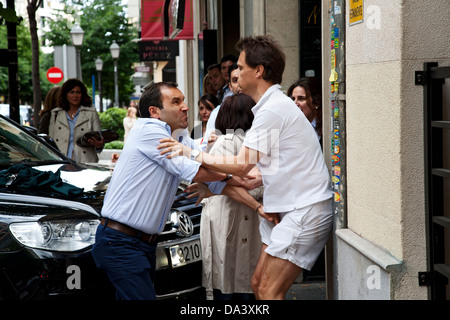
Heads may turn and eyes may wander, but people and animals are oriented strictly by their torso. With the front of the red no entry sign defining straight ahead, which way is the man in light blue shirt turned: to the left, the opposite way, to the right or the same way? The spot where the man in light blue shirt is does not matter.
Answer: to the left

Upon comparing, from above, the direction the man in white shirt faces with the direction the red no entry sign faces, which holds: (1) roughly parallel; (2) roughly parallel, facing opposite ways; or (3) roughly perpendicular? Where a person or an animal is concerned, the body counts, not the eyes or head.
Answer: roughly perpendicular

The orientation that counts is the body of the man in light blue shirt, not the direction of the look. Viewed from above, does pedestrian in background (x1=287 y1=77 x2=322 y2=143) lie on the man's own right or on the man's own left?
on the man's own left

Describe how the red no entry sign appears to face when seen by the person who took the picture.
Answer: facing the viewer

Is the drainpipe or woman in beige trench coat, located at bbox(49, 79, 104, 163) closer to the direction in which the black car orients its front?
the drainpipe

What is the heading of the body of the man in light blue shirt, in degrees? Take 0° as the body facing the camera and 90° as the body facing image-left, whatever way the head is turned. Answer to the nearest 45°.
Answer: approximately 270°

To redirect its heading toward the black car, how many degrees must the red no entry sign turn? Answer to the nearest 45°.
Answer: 0° — it already faces it

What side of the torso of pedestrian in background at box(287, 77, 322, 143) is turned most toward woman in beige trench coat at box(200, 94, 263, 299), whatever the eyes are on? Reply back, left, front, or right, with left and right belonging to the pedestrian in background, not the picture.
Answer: front

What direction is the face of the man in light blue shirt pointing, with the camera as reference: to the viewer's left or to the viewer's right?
to the viewer's right

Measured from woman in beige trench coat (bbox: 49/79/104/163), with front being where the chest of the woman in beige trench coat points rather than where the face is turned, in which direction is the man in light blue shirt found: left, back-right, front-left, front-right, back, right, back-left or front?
front

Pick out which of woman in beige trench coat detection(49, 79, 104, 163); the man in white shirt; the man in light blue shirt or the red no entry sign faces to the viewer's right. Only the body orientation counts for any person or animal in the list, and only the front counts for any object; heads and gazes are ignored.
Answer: the man in light blue shirt

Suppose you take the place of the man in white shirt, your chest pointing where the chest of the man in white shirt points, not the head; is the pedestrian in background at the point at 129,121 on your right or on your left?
on your right

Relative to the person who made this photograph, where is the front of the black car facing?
facing the viewer and to the right of the viewer

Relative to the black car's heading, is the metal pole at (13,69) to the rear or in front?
to the rear

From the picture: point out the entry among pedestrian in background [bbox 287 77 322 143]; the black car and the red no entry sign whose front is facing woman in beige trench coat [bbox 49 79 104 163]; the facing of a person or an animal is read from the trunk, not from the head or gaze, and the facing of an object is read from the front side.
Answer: the red no entry sign

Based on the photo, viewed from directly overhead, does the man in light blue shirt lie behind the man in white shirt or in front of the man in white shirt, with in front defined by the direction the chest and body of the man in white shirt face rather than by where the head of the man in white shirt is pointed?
in front

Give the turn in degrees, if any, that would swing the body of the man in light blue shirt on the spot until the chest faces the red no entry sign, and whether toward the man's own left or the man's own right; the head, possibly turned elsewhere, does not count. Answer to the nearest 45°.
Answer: approximately 90° to the man's own left

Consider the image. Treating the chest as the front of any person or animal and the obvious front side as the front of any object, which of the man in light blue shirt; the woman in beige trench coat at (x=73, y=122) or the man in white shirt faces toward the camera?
the woman in beige trench coat

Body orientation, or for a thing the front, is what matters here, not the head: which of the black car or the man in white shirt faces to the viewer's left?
the man in white shirt
